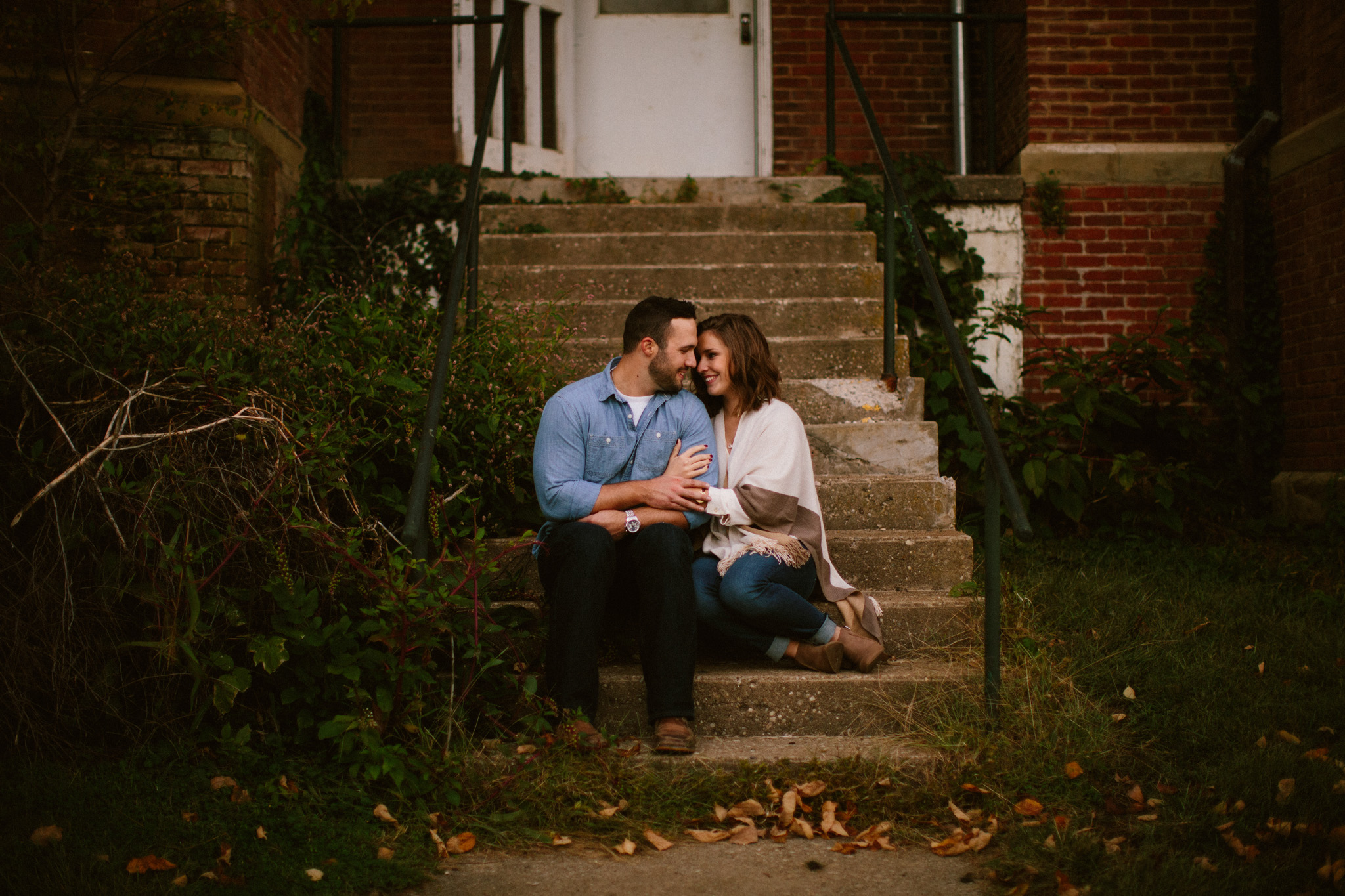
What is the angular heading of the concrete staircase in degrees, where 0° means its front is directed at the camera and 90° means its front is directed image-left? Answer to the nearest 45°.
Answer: approximately 0°

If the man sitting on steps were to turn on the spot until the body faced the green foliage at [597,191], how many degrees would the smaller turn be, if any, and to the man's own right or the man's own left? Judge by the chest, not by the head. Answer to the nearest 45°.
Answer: approximately 180°

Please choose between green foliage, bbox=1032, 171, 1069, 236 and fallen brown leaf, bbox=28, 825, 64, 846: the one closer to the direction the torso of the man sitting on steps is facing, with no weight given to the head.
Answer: the fallen brown leaf

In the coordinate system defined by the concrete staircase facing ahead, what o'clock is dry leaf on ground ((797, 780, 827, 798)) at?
The dry leaf on ground is roughly at 12 o'clock from the concrete staircase.

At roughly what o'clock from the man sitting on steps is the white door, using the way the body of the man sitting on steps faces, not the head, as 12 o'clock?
The white door is roughly at 6 o'clock from the man sitting on steps.

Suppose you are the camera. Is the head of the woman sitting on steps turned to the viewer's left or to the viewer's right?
to the viewer's left

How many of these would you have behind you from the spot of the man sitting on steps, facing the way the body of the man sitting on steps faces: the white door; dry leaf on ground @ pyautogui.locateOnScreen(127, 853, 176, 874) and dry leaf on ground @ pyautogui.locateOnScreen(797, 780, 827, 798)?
1
